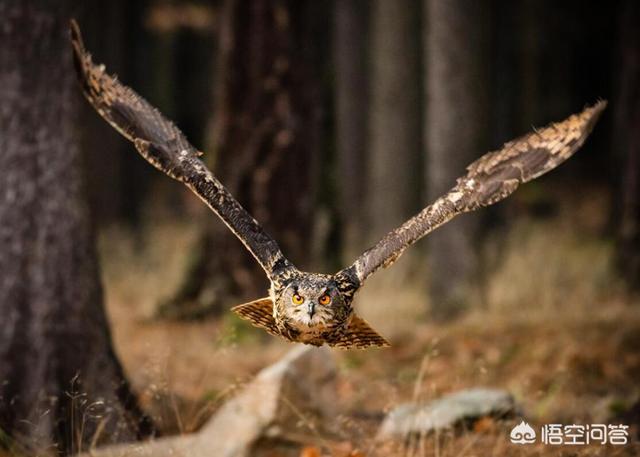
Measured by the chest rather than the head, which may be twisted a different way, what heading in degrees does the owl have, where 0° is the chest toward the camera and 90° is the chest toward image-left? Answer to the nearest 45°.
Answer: approximately 0°

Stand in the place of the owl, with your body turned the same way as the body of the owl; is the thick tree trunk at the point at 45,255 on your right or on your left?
on your right

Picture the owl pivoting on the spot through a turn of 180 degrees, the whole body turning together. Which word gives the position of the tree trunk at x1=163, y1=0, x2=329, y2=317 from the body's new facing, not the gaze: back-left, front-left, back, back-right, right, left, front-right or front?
front

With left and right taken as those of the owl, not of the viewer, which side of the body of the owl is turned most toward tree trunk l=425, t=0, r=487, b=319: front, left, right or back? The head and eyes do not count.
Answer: back

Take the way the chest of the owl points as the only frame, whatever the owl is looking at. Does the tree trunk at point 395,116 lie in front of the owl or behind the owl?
behind

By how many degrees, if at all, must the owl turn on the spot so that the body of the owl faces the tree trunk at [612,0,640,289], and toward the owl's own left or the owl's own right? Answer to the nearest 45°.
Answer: approximately 135° to the owl's own left

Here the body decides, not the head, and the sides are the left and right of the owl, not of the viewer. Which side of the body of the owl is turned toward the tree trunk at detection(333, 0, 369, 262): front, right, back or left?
back
